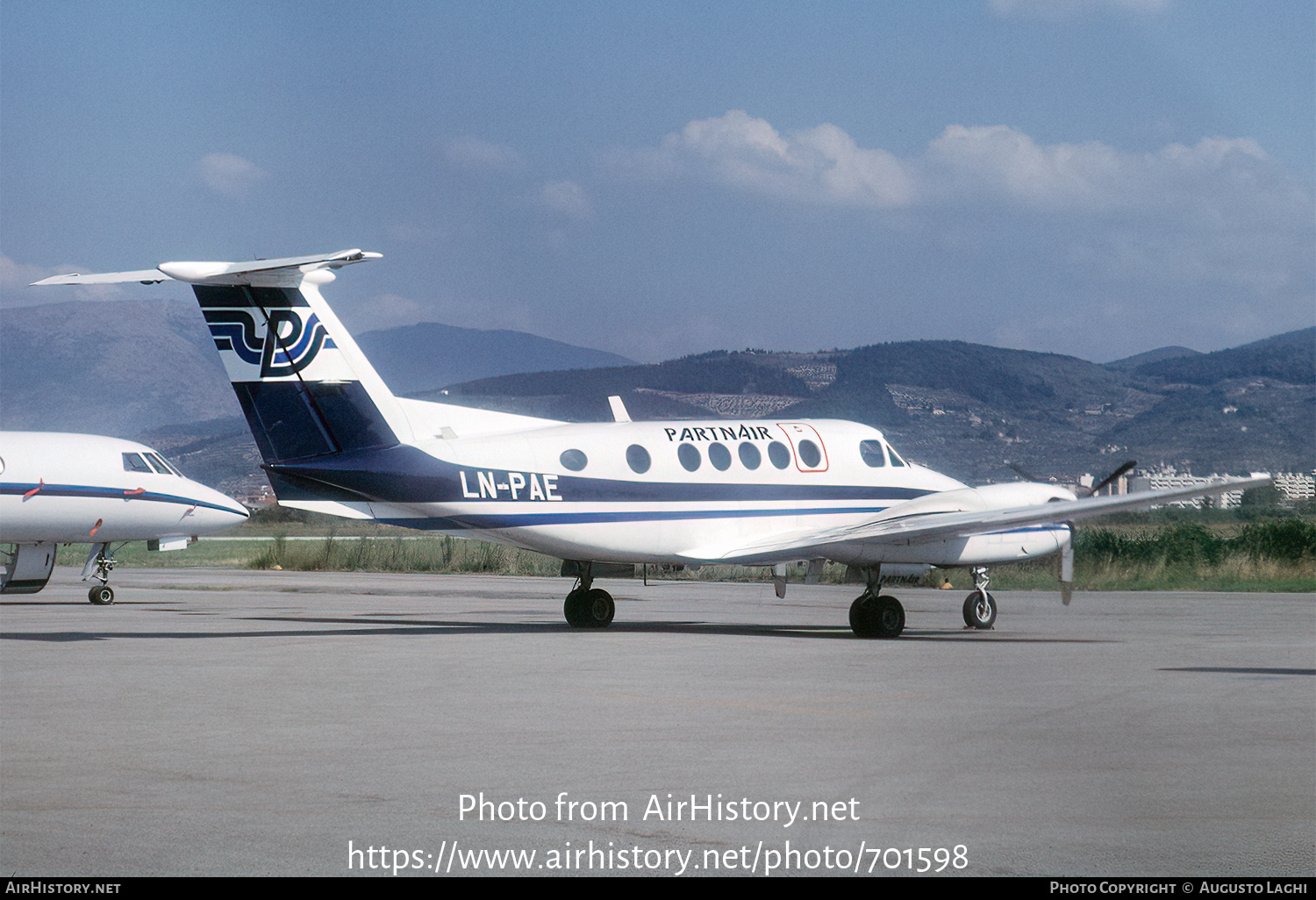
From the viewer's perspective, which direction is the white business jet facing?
to the viewer's right

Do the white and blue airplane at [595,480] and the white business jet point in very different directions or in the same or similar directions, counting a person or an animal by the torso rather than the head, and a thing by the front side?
same or similar directions

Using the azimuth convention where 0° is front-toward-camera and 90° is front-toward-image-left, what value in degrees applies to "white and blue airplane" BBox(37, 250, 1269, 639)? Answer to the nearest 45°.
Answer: approximately 225°

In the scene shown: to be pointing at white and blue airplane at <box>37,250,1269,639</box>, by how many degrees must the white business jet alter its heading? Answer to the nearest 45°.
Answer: approximately 45° to its right

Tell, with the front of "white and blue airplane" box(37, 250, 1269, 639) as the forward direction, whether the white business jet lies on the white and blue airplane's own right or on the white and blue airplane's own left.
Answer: on the white and blue airplane's own left

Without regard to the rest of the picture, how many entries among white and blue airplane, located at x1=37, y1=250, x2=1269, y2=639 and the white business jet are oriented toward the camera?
0
